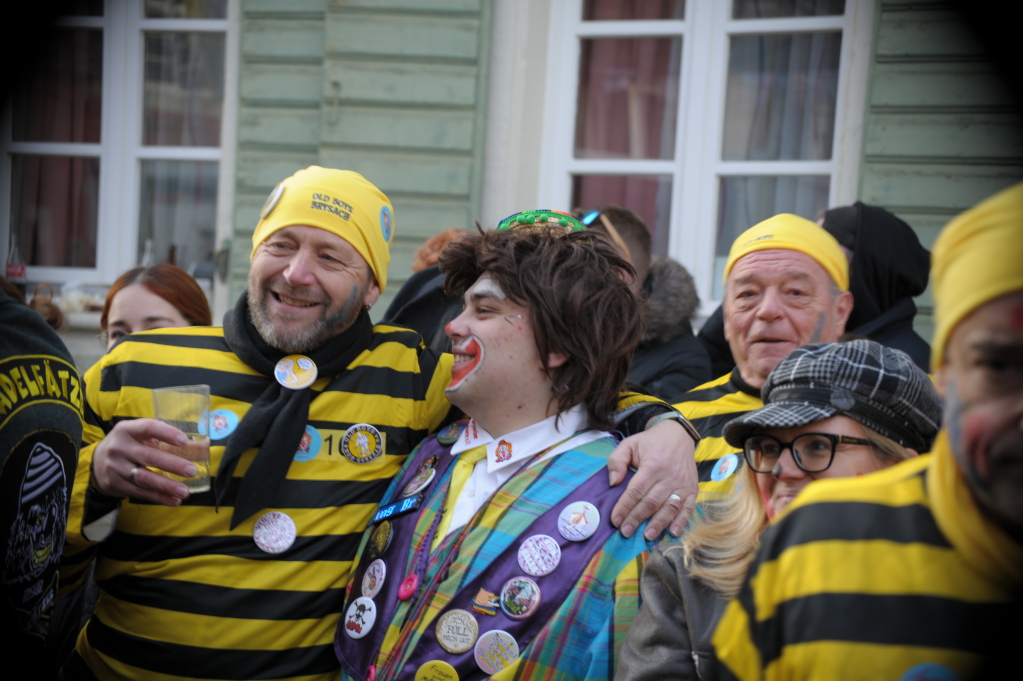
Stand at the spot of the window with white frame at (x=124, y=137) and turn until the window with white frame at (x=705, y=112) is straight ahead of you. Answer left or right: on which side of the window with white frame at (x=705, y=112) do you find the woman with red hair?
right

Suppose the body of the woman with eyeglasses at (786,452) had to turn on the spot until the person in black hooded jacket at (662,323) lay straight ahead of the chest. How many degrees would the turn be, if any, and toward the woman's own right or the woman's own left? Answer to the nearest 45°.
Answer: approximately 135° to the woman's own right

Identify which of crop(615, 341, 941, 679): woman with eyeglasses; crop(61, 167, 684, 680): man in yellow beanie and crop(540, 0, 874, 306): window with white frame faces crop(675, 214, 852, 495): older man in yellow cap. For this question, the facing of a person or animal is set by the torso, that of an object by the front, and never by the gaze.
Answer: the window with white frame

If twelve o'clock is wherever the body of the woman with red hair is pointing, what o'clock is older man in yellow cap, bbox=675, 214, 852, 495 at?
The older man in yellow cap is roughly at 9 o'clock from the woman with red hair.

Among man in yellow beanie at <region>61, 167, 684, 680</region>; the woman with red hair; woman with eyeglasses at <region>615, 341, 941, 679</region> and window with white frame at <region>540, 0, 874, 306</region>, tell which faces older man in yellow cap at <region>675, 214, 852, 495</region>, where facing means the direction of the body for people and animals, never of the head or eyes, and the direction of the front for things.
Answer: the window with white frame

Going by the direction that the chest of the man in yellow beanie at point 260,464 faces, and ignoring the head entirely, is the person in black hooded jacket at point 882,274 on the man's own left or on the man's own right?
on the man's own left

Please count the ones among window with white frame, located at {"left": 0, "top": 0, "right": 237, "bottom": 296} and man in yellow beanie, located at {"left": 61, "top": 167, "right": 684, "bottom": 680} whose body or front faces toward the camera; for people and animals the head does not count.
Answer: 2

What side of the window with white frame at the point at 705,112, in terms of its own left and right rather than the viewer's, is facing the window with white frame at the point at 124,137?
right

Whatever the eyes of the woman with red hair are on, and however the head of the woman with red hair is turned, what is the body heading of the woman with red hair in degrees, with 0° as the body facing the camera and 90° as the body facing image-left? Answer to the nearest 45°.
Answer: approximately 45°
